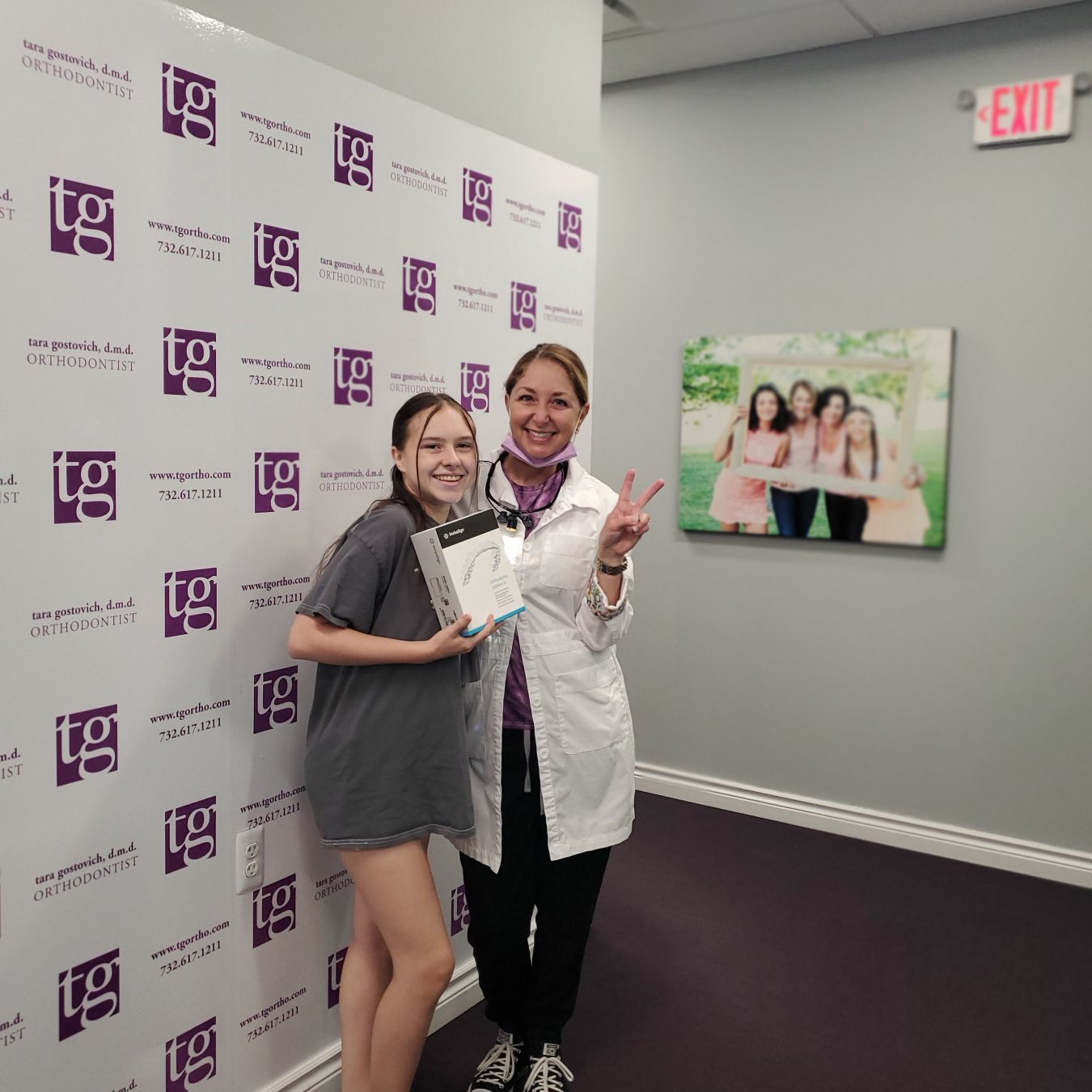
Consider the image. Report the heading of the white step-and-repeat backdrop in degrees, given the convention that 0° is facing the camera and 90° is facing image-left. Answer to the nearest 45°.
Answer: approximately 315°

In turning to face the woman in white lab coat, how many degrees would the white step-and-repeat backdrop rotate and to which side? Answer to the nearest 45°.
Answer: approximately 45° to its left

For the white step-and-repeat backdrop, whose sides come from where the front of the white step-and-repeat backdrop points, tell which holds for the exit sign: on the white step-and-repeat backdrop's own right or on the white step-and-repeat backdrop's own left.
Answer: on the white step-and-repeat backdrop's own left

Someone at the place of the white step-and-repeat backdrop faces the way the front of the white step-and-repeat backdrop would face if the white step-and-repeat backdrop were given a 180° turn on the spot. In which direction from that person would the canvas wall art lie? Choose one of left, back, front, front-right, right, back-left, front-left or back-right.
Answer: right
